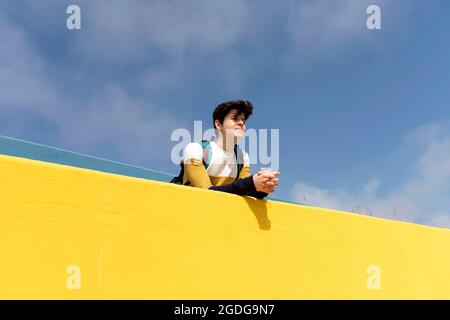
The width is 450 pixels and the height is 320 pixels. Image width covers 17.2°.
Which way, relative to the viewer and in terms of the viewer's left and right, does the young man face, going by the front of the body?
facing the viewer and to the right of the viewer
